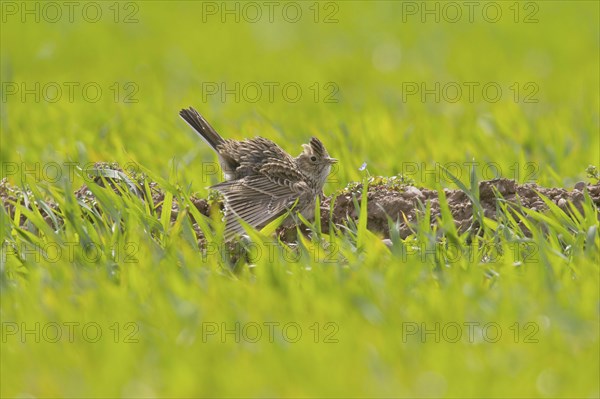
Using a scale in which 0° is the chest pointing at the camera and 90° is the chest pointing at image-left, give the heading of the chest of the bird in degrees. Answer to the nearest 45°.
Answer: approximately 270°
